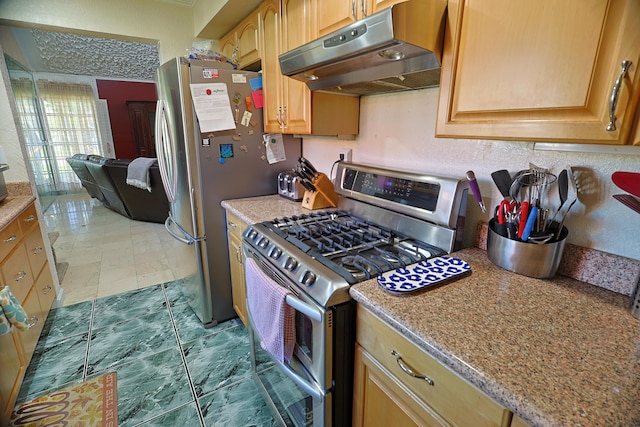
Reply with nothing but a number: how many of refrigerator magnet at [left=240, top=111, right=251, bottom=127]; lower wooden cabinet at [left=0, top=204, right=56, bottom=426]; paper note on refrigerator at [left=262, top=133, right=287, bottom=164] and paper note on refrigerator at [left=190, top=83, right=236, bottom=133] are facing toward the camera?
3

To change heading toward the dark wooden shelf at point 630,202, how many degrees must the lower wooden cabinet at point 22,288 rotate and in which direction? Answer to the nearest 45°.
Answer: approximately 45° to its right

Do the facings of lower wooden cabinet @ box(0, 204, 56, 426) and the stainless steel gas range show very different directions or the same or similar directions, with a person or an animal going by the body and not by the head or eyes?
very different directions

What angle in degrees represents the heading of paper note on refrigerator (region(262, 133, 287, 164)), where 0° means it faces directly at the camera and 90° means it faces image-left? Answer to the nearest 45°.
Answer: approximately 0°

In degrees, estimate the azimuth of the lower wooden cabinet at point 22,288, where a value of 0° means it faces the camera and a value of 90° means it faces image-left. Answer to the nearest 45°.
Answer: approximately 270°

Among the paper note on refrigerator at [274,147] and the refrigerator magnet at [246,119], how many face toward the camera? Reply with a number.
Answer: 2

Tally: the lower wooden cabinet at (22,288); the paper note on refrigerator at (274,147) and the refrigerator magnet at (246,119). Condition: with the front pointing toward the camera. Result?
2
